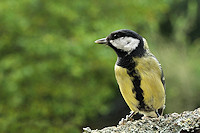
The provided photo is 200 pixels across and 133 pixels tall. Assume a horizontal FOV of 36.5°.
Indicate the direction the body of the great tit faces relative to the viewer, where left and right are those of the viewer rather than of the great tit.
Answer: facing the viewer and to the left of the viewer
